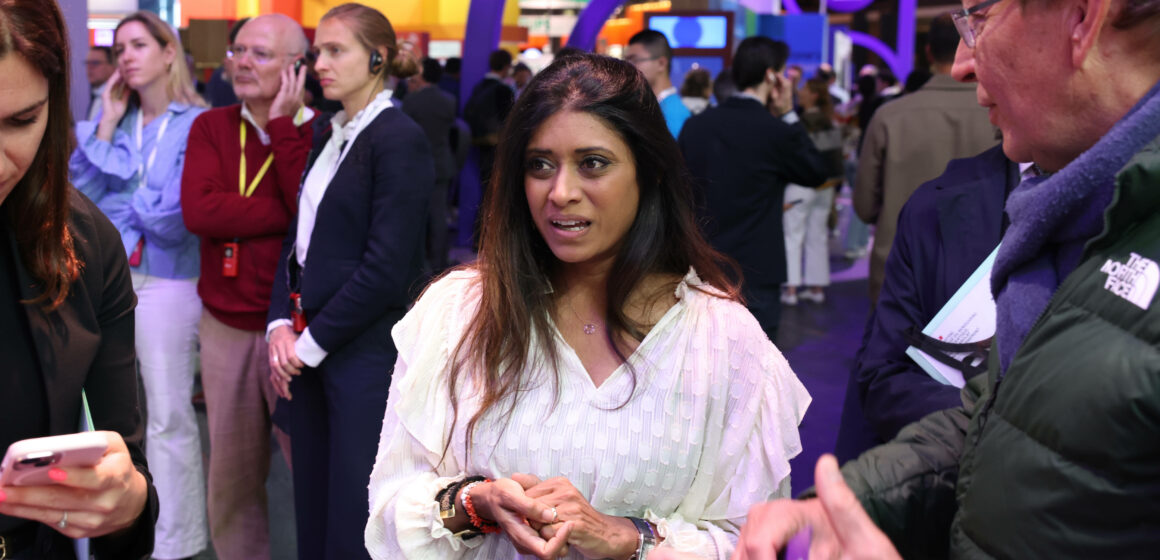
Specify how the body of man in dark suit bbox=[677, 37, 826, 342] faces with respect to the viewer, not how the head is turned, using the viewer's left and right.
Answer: facing away from the viewer and to the right of the viewer

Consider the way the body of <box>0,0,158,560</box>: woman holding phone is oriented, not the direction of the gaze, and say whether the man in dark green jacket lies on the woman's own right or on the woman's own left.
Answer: on the woman's own left

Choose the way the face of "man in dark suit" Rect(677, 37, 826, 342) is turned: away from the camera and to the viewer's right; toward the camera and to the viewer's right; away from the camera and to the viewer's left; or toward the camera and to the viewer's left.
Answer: away from the camera and to the viewer's right

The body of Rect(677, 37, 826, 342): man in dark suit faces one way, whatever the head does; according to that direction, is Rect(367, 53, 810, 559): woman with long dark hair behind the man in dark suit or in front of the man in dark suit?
behind

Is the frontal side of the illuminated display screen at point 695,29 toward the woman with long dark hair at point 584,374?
yes

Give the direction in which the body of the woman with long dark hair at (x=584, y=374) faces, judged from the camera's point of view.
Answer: toward the camera

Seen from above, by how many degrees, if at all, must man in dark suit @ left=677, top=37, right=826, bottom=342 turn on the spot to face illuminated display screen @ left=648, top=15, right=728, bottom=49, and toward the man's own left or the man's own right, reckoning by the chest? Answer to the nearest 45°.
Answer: approximately 45° to the man's own left

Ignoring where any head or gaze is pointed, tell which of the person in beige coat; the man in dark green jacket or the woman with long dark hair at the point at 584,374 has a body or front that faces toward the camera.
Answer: the woman with long dark hair

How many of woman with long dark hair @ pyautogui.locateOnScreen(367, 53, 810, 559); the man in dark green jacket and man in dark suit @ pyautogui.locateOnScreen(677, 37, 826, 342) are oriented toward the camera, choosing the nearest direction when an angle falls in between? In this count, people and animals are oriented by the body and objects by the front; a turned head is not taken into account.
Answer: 1

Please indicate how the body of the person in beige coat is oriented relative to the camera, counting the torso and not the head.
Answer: away from the camera

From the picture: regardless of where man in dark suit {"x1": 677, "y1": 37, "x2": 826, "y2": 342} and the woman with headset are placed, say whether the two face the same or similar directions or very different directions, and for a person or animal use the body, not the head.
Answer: very different directions

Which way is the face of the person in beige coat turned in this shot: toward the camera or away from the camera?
away from the camera

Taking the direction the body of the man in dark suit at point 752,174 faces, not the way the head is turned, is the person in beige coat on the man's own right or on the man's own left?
on the man's own right

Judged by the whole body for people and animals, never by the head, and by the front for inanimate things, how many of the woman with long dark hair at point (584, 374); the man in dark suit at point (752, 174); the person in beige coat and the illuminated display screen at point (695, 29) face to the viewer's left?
0
